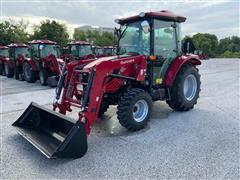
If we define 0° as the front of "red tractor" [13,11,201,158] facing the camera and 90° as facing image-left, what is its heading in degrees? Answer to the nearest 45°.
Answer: approximately 45°

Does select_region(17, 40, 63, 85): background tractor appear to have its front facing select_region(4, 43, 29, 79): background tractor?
no

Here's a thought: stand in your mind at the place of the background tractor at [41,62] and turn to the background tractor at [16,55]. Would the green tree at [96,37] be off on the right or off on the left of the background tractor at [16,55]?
right

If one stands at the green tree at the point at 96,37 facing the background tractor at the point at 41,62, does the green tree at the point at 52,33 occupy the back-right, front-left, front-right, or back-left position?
front-right

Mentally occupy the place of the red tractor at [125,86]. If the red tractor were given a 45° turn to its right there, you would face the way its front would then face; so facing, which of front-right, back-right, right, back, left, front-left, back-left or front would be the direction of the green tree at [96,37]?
right

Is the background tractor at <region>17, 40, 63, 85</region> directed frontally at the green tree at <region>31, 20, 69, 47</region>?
no

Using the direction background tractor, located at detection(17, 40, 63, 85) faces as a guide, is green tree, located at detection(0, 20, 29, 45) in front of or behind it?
behind

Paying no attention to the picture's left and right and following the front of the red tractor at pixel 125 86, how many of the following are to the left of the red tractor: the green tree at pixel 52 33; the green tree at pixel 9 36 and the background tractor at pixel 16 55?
0

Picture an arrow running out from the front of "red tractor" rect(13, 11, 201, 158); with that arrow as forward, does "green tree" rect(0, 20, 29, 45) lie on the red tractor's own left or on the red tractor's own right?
on the red tractor's own right

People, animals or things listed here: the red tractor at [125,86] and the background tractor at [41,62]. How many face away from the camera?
0

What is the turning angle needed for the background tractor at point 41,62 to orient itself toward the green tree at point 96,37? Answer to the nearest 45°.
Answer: approximately 135° to its left
